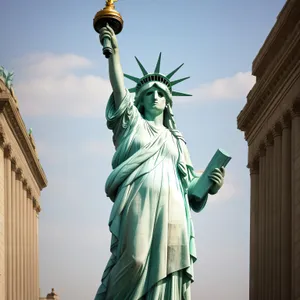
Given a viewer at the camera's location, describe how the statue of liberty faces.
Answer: facing the viewer and to the right of the viewer
